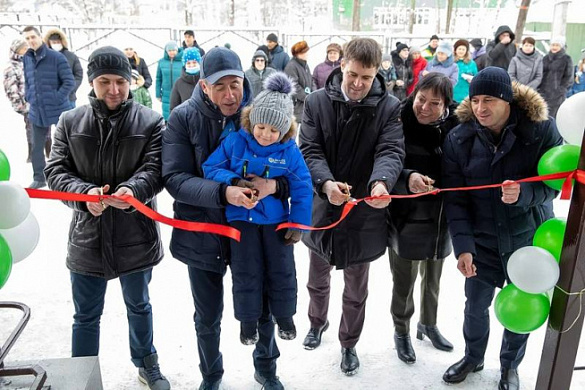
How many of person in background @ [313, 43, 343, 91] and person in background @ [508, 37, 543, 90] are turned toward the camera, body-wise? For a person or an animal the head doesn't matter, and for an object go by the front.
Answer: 2

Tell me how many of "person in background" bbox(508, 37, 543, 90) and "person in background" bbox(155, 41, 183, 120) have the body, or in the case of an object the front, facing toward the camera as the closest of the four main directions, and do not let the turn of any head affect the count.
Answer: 2

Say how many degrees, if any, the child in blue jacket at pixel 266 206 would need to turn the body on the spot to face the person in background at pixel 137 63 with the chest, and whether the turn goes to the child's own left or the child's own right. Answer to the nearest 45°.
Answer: approximately 180°

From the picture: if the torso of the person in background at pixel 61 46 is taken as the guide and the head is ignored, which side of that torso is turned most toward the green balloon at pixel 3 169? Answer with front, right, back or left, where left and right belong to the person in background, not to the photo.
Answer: front

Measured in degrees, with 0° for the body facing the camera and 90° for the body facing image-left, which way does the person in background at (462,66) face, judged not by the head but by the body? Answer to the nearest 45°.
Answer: approximately 0°

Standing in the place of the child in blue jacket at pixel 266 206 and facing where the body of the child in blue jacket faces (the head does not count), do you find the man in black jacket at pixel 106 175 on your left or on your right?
on your right

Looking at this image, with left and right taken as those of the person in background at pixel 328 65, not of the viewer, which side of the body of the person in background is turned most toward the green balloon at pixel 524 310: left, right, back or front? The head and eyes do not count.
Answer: front

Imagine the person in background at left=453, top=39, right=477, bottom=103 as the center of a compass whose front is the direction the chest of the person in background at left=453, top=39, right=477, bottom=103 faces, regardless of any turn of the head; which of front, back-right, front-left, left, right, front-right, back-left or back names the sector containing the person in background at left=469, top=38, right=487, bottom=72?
back
